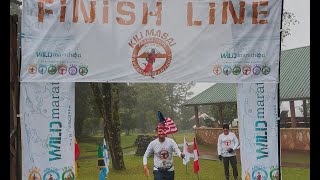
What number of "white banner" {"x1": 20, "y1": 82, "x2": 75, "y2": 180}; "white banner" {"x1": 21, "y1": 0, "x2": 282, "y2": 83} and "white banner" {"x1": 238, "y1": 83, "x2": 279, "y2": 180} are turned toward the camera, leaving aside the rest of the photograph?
3

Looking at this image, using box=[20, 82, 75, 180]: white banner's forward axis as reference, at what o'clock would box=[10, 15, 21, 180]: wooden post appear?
The wooden post is roughly at 4 o'clock from the white banner.

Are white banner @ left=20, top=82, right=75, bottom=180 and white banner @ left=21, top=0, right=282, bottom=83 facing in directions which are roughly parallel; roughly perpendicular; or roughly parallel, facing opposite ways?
roughly parallel

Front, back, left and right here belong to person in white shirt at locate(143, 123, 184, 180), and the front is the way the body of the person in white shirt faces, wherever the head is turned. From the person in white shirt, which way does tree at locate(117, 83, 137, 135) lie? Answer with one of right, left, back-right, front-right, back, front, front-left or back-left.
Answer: back

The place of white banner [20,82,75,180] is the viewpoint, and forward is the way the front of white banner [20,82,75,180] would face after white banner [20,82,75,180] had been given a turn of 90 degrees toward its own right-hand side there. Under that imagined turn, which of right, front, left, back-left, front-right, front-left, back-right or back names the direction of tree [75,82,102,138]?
right

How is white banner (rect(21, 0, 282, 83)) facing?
toward the camera

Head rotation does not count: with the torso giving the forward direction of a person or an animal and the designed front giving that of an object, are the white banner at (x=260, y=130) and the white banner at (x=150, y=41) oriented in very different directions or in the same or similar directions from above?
same or similar directions

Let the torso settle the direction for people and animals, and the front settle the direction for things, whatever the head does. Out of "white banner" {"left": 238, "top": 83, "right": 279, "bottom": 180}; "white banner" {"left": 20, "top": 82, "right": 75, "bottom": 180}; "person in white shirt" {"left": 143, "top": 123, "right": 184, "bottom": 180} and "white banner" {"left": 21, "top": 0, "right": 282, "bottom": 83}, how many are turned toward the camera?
4

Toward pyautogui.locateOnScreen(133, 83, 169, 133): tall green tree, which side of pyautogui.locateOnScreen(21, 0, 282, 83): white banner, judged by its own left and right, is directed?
back

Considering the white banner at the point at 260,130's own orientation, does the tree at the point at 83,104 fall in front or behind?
behind

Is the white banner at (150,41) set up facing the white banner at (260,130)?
no

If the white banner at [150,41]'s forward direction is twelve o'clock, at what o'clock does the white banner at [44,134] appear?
the white banner at [44,134] is roughly at 3 o'clock from the white banner at [150,41].

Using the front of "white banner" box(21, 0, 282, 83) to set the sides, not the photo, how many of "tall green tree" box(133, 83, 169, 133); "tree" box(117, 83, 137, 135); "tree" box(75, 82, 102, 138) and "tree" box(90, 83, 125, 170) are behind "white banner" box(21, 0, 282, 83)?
4

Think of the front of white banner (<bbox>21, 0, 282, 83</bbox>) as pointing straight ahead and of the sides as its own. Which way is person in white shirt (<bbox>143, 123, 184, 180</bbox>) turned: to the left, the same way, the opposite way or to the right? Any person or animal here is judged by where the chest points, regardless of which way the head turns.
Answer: the same way

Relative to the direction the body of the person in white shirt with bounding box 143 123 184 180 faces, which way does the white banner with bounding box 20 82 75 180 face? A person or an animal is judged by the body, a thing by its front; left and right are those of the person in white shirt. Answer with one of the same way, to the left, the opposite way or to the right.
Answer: the same way

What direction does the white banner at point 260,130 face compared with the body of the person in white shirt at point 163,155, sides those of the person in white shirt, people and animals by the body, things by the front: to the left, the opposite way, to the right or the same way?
the same way

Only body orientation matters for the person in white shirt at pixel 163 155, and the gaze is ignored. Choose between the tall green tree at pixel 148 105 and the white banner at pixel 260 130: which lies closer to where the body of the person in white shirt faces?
the white banner

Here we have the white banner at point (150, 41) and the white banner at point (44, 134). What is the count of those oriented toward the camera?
2

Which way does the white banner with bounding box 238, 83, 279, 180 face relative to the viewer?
toward the camera
